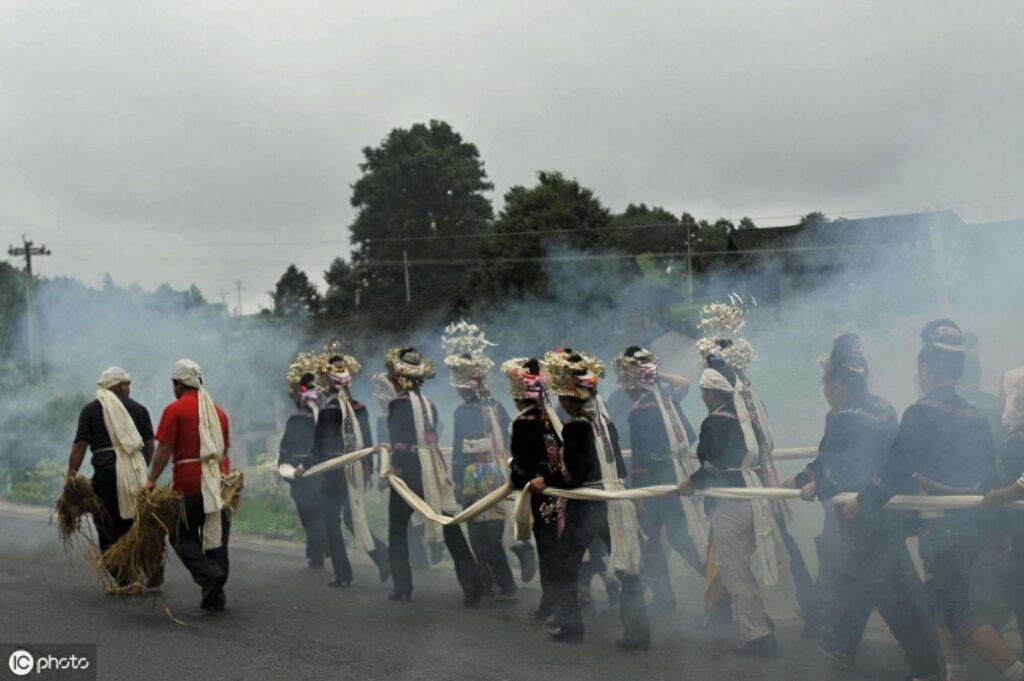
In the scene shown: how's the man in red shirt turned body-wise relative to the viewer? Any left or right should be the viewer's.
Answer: facing away from the viewer and to the left of the viewer

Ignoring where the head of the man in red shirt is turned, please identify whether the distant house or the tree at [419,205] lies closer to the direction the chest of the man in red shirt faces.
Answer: the tree

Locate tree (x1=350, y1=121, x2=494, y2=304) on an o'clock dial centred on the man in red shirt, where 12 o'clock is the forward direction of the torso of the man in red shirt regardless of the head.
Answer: The tree is roughly at 2 o'clock from the man in red shirt.

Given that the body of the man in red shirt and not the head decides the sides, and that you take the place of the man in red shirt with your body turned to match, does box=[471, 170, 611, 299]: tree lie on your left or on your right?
on your right

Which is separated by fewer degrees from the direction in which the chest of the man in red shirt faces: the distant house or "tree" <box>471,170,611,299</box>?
the tree

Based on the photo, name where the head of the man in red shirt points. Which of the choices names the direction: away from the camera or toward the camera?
away from the camera
